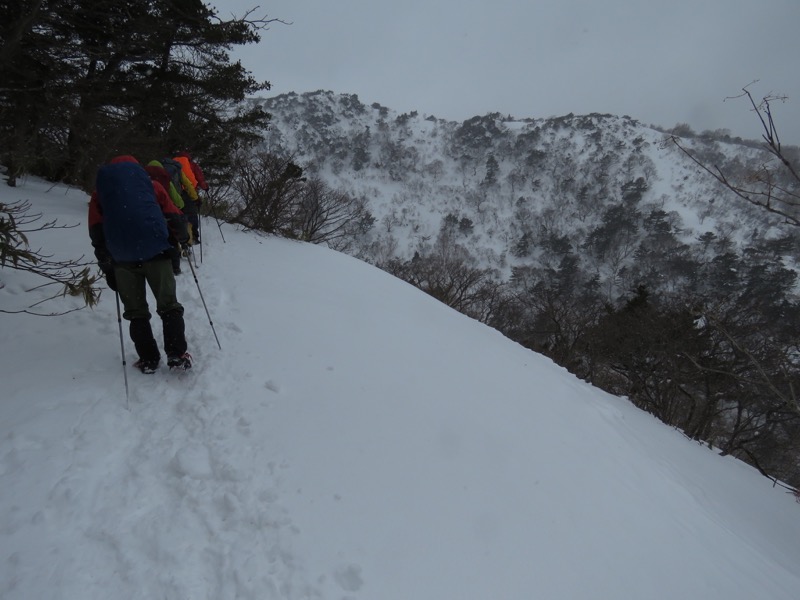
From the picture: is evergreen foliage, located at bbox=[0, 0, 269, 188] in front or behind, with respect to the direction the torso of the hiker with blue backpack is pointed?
in front

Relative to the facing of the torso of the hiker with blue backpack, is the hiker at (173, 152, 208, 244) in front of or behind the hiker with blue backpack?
in front

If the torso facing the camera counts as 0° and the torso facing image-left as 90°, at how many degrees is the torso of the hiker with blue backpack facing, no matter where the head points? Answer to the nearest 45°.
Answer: approximately 180°
